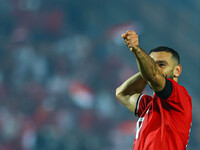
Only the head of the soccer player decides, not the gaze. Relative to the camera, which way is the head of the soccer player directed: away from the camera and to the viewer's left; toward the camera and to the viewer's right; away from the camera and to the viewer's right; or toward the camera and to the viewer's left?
toward the camera and to the viewer's left

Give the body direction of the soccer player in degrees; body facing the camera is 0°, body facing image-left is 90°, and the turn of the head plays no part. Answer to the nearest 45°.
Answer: approximately 45°
